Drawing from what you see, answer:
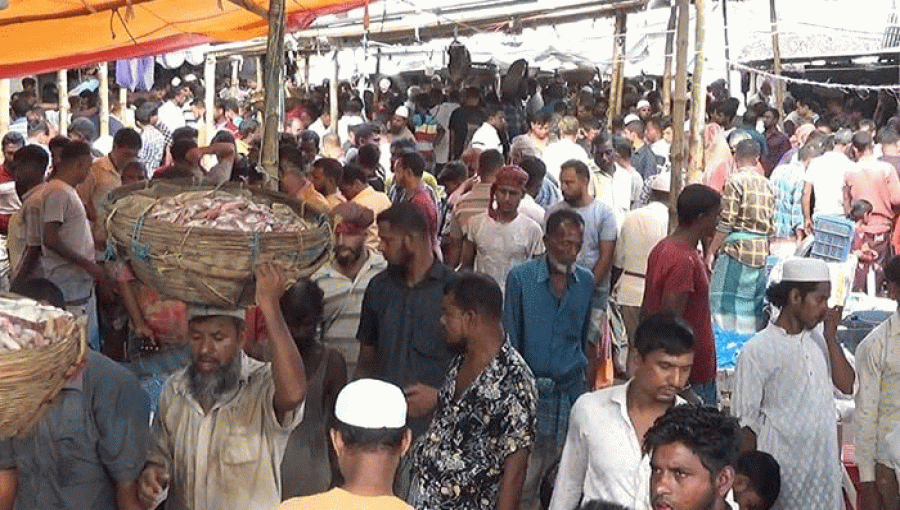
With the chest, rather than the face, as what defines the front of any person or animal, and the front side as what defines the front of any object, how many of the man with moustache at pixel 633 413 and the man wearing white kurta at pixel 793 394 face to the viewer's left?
0

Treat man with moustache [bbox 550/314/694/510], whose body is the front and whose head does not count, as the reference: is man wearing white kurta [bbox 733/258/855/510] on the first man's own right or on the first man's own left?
on the first man's own left

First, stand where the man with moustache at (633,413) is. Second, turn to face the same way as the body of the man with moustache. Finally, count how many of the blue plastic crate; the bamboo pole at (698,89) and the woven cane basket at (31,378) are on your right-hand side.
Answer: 1

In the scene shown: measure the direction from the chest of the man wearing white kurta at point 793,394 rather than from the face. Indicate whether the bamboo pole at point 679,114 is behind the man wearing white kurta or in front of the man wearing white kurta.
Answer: behind

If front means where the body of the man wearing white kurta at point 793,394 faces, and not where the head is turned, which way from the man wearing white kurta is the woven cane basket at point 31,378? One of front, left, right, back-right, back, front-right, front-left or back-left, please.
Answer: right

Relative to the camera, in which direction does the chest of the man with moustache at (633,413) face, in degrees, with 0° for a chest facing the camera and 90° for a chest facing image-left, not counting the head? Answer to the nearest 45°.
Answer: approximately 315°

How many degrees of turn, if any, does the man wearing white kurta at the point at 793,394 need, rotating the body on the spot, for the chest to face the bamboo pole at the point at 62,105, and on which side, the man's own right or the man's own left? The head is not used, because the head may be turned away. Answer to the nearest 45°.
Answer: approximately 180°

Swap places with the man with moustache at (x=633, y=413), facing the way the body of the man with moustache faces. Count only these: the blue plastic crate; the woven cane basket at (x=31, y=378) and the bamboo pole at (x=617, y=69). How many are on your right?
1

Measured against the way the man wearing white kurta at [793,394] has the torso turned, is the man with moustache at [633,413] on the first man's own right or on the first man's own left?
on the first man's own right

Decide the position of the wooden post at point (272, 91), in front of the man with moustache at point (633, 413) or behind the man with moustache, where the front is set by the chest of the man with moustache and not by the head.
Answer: behind
